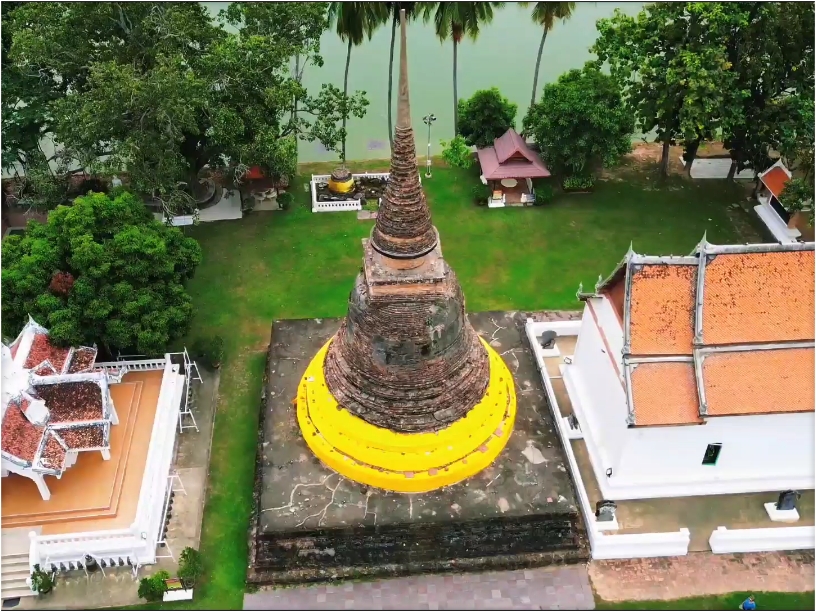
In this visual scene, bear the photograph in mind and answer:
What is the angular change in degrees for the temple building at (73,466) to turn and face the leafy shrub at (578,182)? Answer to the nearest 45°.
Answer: approximately 90° to its left

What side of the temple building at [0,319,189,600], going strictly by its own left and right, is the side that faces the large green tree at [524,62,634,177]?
left

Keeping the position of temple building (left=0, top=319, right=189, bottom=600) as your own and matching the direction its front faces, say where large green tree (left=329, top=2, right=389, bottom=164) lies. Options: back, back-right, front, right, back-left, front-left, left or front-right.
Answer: back-left

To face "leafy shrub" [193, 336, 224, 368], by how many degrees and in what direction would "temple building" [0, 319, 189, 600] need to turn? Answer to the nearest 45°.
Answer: approximately 135° to its left

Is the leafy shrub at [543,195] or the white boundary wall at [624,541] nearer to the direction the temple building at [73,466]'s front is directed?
the white boundary wall

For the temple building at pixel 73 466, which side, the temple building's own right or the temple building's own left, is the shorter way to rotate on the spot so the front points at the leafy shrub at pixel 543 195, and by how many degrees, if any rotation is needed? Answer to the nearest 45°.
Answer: approximately 90° to the temple building's own left

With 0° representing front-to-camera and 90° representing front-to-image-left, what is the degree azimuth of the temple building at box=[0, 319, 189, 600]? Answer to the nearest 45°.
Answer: approximately 0°

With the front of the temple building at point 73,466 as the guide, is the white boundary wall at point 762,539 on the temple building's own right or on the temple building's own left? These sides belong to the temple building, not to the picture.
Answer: on the temple building's own left

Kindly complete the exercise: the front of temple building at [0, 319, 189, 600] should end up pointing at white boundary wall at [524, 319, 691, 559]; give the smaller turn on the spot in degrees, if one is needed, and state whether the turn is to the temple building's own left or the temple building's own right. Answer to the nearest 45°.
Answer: approximately 45° to the temple building's own left
